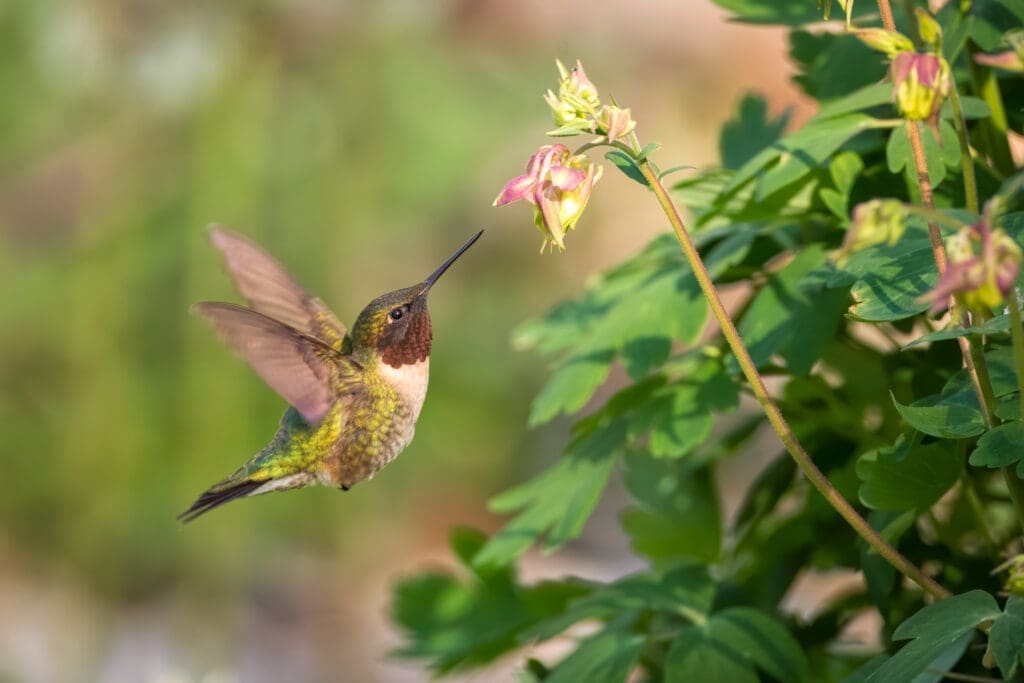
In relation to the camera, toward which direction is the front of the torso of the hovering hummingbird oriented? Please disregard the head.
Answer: to the viewer's right
